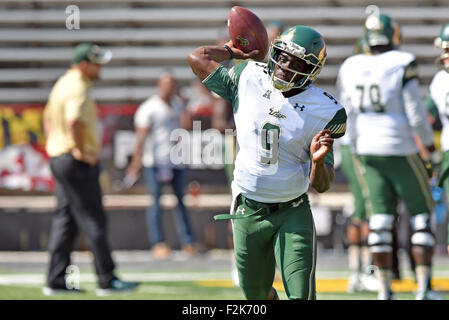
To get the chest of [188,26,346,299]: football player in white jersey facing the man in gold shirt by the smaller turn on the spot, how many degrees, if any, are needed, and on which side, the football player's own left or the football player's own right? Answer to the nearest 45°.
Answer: approximately 135° to the football player's own right

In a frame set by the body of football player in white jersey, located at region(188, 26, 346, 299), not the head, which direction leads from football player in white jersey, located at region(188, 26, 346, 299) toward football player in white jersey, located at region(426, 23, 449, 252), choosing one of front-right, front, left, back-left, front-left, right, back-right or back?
back-left

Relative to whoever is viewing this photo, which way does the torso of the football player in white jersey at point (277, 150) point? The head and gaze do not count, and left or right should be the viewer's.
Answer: facing the viewer
